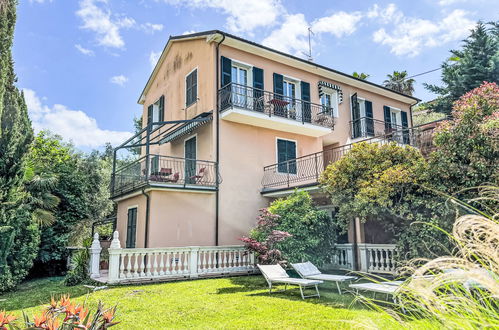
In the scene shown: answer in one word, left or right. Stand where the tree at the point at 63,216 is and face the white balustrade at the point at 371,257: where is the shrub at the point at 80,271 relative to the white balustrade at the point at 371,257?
right
